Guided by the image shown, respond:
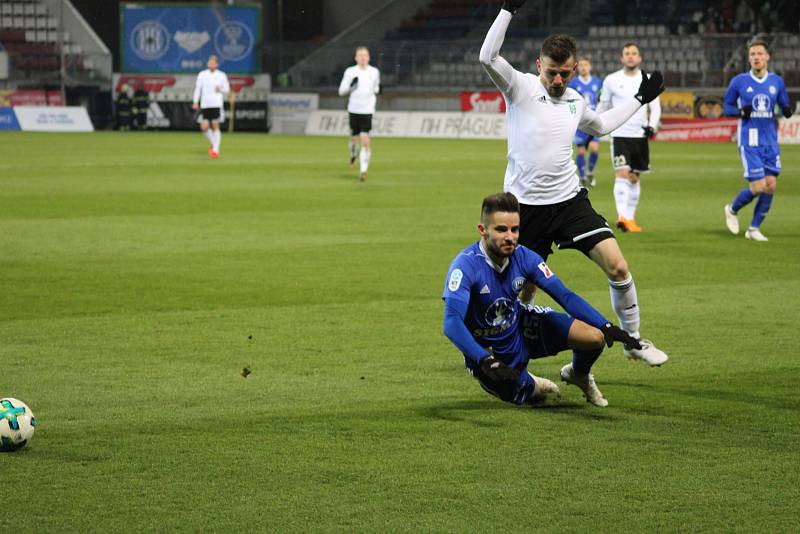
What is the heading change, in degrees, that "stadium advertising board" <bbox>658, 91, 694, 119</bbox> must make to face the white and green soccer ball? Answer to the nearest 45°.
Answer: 0° — it already faces it

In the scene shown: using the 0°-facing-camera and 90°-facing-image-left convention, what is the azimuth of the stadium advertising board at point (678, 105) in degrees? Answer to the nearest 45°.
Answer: approximately 0°

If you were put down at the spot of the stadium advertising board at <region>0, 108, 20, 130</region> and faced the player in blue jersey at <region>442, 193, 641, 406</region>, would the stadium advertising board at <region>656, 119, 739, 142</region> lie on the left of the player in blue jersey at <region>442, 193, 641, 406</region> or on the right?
left

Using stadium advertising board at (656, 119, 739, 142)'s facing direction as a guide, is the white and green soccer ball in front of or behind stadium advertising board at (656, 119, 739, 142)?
in front

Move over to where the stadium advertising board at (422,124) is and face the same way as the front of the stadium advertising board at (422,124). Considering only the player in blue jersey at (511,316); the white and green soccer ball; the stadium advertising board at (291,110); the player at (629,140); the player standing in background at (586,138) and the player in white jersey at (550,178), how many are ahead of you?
5

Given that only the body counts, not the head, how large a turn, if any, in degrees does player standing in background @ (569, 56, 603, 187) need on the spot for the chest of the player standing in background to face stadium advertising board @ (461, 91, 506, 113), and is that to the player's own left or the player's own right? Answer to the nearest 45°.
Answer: approximately 180°

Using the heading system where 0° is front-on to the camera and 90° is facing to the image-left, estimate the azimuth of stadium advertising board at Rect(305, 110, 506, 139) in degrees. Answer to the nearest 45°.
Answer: approximately 0°

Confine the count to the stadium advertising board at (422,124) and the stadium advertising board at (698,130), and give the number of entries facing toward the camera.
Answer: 2

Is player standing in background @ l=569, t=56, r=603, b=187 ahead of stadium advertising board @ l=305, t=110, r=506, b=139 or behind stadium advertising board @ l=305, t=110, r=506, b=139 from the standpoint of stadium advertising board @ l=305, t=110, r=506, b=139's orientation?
ahead

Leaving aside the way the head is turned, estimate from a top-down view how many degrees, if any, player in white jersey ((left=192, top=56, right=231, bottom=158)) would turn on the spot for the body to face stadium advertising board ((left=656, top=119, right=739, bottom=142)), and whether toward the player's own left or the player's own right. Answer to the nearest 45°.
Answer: approximately 90° to the player's own left
